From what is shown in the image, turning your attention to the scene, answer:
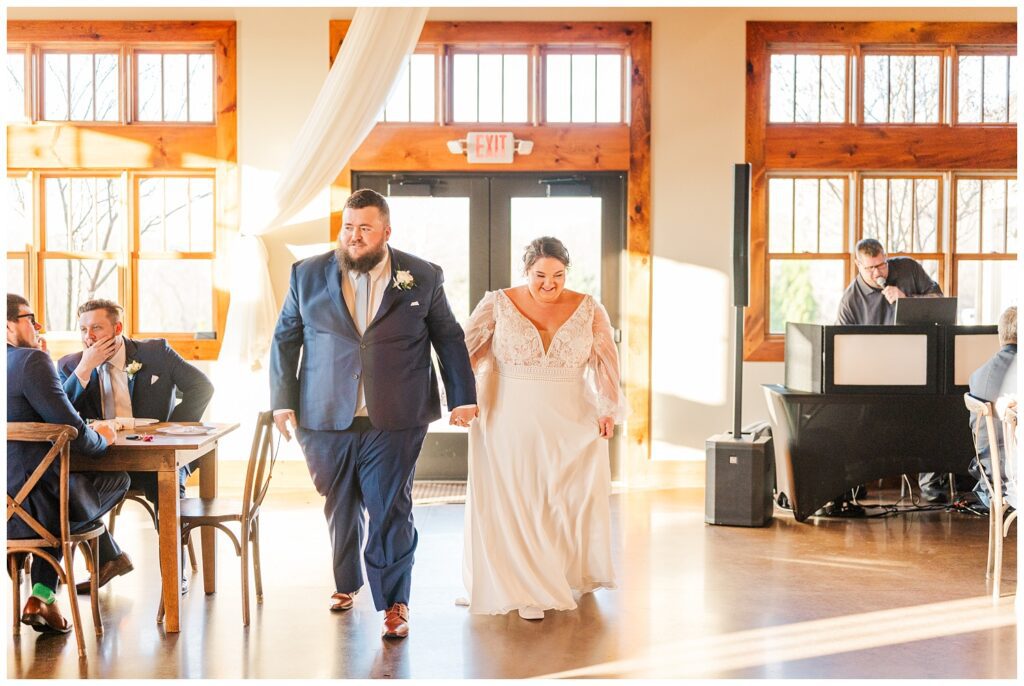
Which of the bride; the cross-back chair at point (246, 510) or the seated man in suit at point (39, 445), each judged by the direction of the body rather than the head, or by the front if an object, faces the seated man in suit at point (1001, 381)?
the seated man in suit at point (39, 445)

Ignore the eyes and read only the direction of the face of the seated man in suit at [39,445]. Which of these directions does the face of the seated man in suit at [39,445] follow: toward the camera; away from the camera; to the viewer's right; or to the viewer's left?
to the viewer's right

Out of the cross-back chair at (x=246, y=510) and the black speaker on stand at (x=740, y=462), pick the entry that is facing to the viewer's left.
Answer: the cross-back chair

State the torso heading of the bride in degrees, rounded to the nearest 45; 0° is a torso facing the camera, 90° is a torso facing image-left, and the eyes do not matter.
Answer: approximately 0°

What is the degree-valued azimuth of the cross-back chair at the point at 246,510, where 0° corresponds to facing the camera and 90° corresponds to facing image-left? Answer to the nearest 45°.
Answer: approximately 90°
